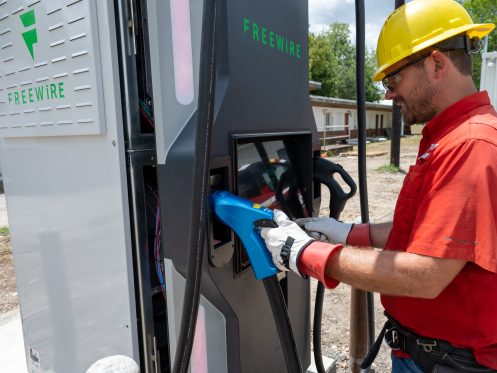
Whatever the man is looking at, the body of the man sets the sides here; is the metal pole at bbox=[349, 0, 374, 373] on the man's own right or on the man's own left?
on the man's own right

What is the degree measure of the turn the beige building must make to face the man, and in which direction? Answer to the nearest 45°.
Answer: approximately 45° to its right

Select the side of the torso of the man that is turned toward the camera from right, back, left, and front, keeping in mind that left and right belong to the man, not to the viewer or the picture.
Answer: left

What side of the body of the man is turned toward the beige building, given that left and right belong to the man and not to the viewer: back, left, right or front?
right

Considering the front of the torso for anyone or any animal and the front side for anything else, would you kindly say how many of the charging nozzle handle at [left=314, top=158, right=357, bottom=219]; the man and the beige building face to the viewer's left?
2

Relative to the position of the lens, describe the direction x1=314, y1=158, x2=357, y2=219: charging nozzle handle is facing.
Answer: facing to the left of the viewer

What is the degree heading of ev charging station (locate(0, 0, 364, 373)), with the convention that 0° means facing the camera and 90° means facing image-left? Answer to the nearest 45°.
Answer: approximately 315°

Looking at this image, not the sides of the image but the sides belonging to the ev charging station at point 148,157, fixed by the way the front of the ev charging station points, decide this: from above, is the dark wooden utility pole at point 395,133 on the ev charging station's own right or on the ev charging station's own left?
on the ev charging station's own left

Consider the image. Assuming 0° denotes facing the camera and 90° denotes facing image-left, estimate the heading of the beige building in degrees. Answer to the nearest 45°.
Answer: approximately 315°
